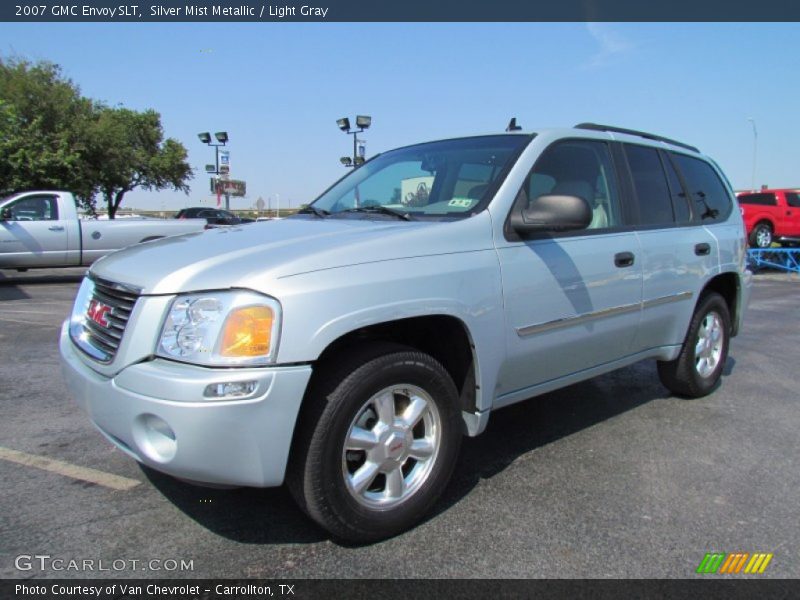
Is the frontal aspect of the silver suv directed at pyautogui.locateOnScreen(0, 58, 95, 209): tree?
no

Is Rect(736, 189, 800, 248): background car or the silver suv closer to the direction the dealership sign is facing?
the silver suv

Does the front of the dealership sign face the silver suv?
yes

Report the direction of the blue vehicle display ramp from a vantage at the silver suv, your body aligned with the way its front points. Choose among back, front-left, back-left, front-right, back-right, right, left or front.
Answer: back

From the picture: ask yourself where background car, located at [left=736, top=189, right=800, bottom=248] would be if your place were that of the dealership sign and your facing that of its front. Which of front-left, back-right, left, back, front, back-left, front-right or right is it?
front-left

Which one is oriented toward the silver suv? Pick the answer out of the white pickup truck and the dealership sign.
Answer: the dealership sign

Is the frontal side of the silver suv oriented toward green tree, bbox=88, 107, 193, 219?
no

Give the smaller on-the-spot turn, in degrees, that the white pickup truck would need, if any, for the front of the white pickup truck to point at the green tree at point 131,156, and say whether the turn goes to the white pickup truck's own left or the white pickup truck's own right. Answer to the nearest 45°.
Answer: approximately 90° to the white pickup truck's own right

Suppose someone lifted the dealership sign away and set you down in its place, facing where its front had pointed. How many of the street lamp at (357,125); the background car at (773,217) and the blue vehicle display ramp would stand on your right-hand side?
0

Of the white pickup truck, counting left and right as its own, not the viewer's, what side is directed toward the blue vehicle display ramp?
back

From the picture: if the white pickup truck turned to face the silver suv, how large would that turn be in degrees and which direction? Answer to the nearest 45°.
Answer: approximately 90° to its left

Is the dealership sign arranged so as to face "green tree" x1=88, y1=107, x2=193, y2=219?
no

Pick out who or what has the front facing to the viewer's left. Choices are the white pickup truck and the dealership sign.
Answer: the white pickup truck

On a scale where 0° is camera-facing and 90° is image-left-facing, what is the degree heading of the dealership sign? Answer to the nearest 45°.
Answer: approximately 0°

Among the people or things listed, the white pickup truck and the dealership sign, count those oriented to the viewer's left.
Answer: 1

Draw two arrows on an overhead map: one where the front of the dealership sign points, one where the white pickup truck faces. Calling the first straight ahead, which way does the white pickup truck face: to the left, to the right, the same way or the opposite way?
to the right

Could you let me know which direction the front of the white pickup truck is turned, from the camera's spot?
facing to the left of the viewer
